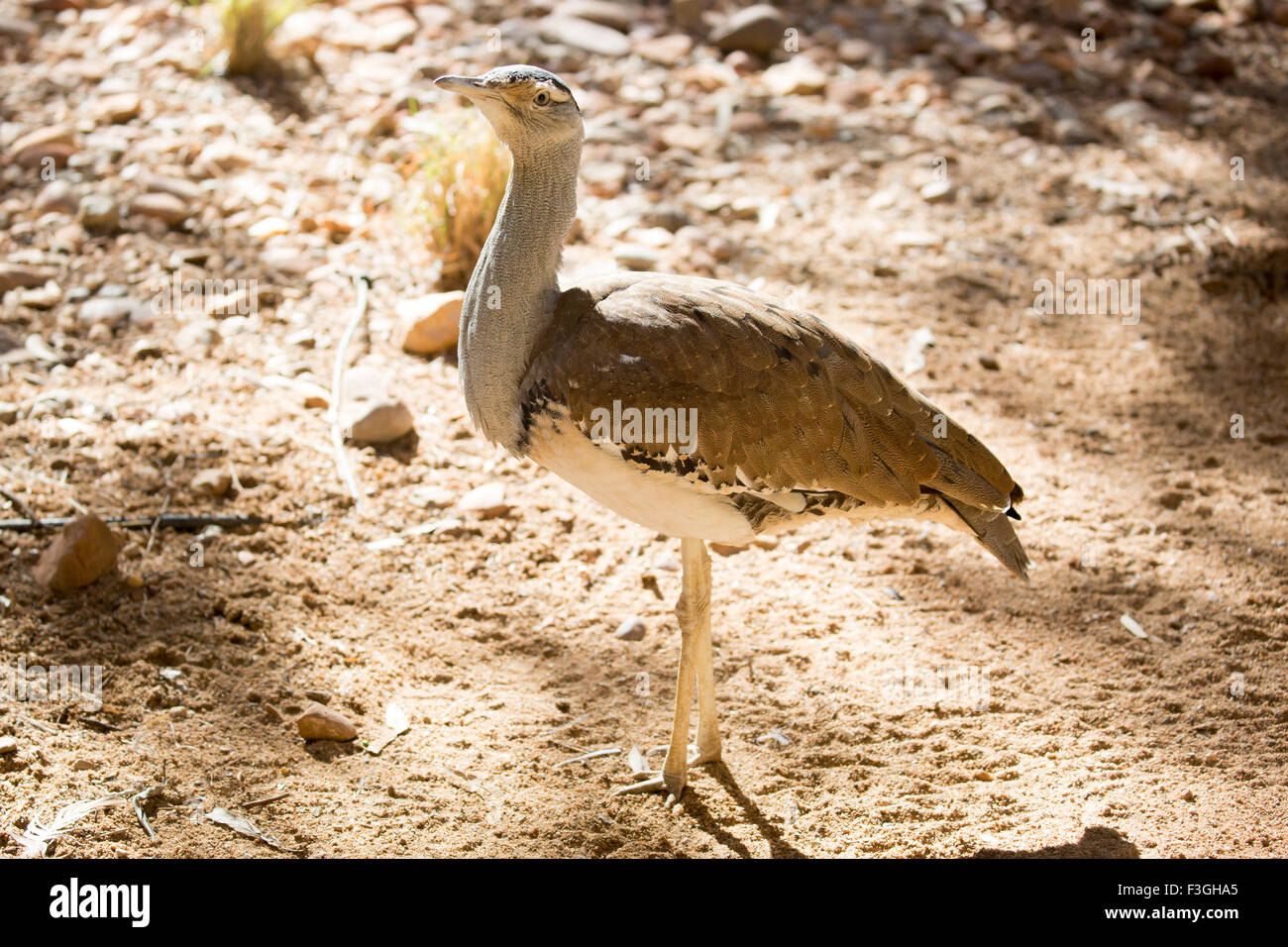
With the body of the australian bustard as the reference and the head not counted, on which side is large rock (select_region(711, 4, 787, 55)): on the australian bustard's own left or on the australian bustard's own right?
on the australian bustard's own right

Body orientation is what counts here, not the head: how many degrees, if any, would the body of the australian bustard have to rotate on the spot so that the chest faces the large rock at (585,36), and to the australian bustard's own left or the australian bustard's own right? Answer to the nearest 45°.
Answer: approximately 90° to the australian bustard's own right

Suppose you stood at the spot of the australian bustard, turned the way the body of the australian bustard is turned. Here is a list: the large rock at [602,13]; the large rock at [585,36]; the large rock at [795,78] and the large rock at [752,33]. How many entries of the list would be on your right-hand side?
4

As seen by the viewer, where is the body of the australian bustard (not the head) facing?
to the viewer's left

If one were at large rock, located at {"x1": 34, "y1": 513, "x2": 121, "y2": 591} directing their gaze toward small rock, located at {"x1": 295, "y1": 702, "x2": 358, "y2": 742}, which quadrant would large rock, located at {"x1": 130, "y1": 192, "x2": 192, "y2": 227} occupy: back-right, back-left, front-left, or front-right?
back-left

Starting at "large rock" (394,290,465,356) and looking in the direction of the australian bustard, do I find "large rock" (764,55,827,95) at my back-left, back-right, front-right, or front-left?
back-left

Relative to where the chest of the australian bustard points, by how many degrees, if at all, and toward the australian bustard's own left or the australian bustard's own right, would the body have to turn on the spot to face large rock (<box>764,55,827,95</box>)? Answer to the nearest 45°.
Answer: approximately 90° to the australian bustard's own right

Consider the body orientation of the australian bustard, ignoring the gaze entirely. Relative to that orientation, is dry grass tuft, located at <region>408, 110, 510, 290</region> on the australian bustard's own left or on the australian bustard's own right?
on the australian bustard's own right
